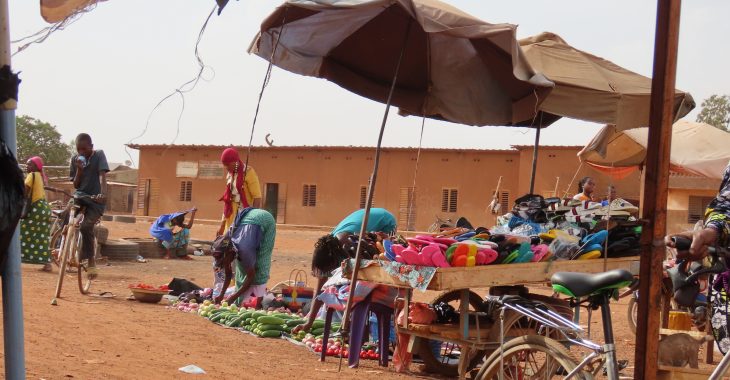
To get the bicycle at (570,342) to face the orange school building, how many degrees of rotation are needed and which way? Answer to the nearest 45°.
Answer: approximately 90° to its left

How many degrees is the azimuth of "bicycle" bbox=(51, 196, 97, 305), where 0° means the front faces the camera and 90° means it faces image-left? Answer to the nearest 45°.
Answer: approximately 45°

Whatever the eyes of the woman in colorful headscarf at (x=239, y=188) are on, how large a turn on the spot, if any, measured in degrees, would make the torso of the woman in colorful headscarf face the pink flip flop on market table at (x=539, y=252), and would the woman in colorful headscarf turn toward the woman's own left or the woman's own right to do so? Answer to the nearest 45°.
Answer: approximately 90° to the woman's own left

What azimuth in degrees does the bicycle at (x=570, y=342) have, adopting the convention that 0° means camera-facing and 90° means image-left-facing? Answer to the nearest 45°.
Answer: approximately 270°

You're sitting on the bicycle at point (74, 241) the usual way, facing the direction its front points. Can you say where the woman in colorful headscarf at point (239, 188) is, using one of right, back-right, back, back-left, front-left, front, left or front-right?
back-left
